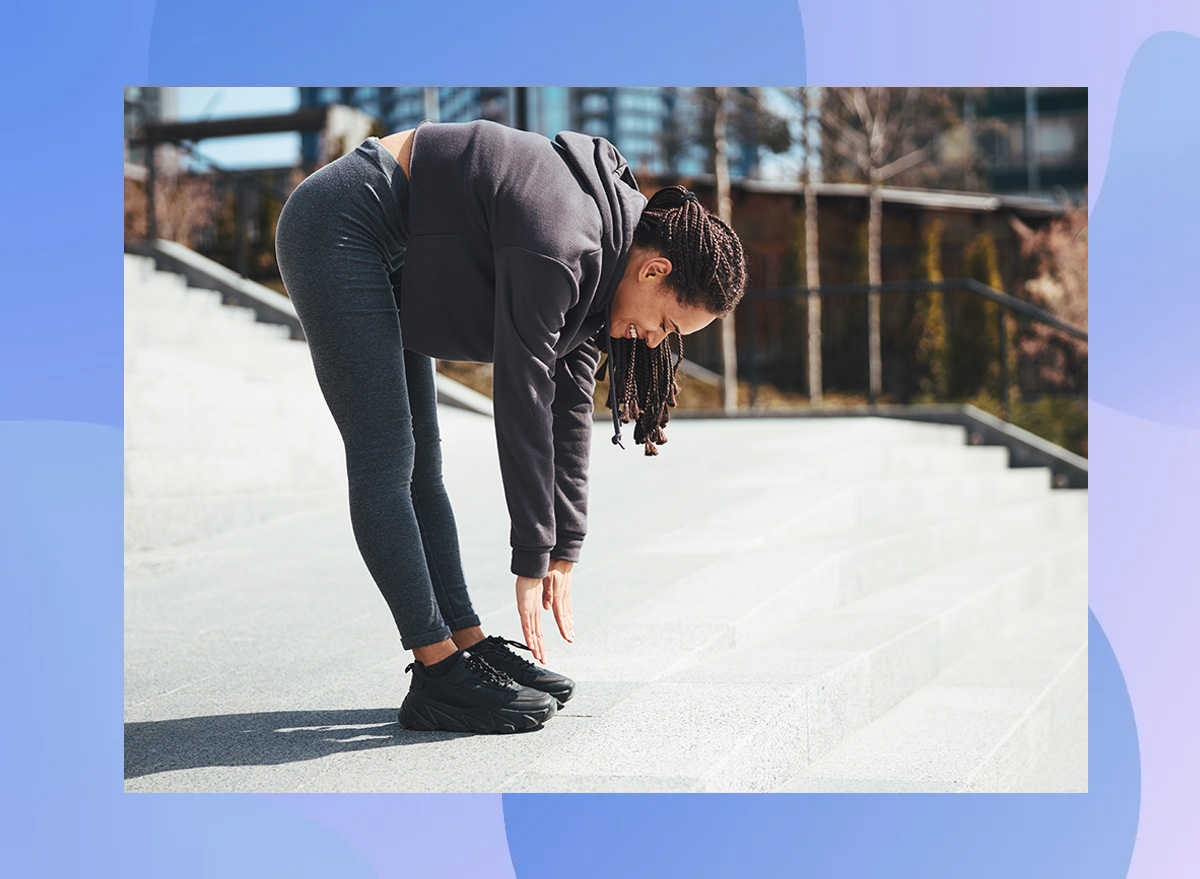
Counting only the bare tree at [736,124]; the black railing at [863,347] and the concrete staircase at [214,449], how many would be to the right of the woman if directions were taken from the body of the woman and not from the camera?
0

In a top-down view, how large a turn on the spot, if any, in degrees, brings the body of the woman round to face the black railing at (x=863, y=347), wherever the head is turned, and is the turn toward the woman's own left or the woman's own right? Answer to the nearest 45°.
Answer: approximately 90° to the woman's own left

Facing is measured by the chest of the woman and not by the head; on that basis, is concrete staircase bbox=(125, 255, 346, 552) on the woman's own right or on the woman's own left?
on the woman's own left

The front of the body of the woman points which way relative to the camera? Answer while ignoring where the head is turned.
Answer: to the viewer's right

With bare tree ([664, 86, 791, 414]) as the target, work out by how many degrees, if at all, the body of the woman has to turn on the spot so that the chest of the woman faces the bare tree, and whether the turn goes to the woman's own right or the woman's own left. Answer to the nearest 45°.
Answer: approximately 90° to the woman's own left

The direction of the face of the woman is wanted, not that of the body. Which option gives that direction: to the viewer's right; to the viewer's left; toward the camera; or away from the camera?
to the viewer's right
